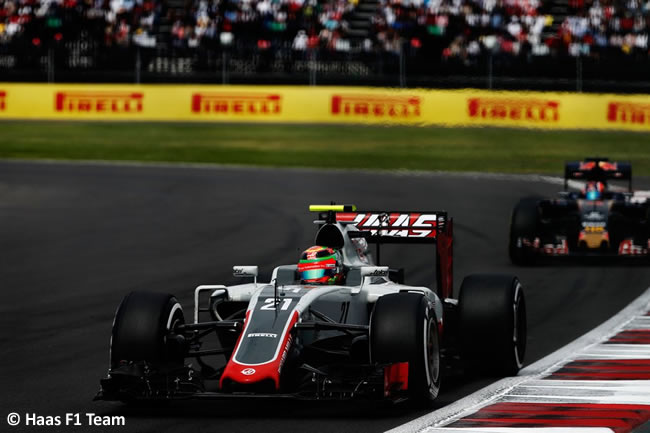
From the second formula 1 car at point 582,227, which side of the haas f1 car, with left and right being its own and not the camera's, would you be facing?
back

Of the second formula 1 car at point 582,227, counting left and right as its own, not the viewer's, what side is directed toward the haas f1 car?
front

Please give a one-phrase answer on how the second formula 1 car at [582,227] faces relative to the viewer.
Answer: facing the viewer

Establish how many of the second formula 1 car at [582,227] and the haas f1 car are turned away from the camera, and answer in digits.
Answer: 0
